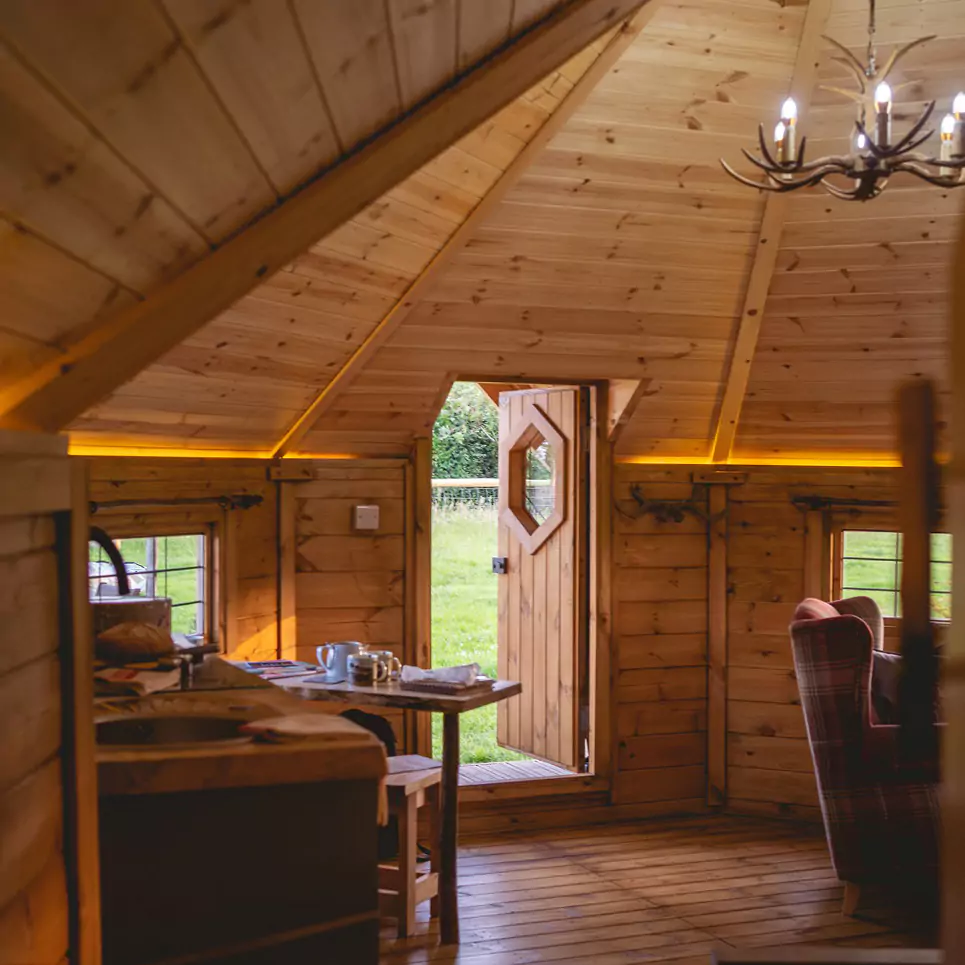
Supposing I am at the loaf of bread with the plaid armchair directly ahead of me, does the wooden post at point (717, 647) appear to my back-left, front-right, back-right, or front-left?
front-left

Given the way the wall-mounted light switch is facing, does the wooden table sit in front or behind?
in front

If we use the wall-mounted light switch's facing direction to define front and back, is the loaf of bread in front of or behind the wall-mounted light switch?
in front

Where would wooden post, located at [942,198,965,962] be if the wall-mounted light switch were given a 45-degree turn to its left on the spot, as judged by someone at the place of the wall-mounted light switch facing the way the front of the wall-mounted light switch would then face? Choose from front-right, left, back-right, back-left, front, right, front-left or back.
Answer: front-right

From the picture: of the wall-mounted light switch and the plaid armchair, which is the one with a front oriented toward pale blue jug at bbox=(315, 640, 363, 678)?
the wall-mounted light switch

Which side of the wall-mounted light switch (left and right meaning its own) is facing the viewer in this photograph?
front

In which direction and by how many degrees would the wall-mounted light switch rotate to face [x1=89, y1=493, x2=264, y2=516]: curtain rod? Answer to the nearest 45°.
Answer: approximately 45° to its right

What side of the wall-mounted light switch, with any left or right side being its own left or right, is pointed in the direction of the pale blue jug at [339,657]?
front

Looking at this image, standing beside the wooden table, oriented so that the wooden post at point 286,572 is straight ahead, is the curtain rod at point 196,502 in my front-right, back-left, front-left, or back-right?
front-left
